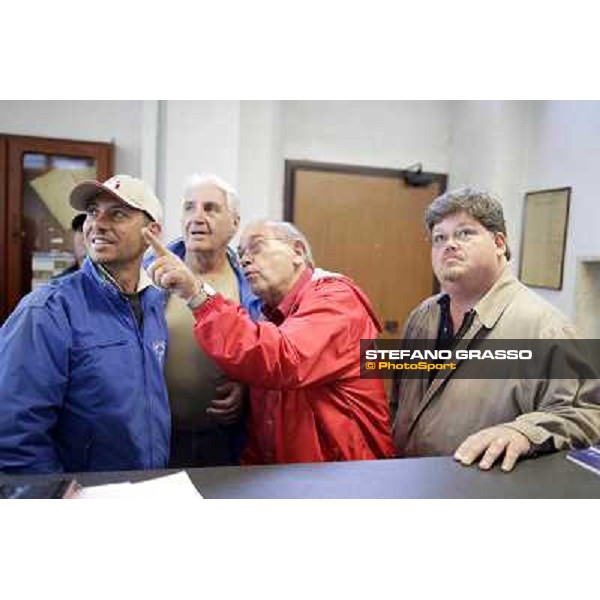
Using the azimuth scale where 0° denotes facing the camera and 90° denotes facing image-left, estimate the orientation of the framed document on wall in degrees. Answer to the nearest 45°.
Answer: approximately 45°

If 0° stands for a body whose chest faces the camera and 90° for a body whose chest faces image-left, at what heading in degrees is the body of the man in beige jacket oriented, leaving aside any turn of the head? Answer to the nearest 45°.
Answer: approximately 45°

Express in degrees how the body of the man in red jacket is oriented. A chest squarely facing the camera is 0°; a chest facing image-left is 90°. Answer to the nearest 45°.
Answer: approximately 45°
